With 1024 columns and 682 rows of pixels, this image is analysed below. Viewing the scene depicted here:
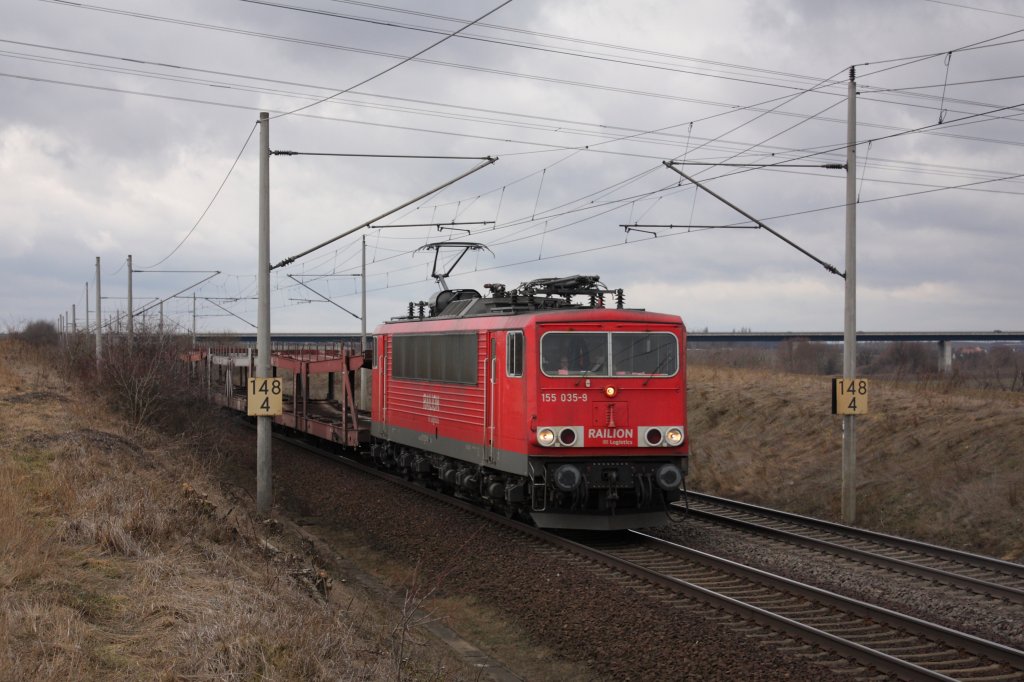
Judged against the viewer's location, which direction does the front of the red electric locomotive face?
facing the viewer and to the right of the viewer

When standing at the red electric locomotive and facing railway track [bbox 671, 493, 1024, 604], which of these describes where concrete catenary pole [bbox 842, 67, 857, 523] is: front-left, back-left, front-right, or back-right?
front-left

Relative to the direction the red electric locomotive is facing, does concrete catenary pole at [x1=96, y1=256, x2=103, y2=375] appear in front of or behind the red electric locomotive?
behind

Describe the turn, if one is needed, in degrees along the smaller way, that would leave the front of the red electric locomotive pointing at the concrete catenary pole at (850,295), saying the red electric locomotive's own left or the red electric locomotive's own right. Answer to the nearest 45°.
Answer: approximately 90° to the red electric locomotive's own left

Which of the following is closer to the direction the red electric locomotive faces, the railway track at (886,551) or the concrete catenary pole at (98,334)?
the railway track
